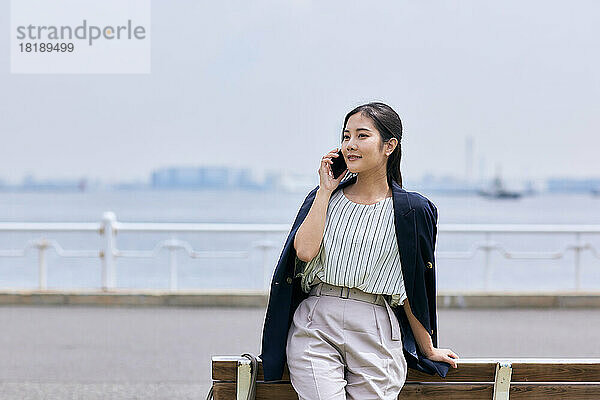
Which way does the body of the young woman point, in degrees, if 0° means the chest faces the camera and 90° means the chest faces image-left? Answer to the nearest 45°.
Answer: approximately 0°
